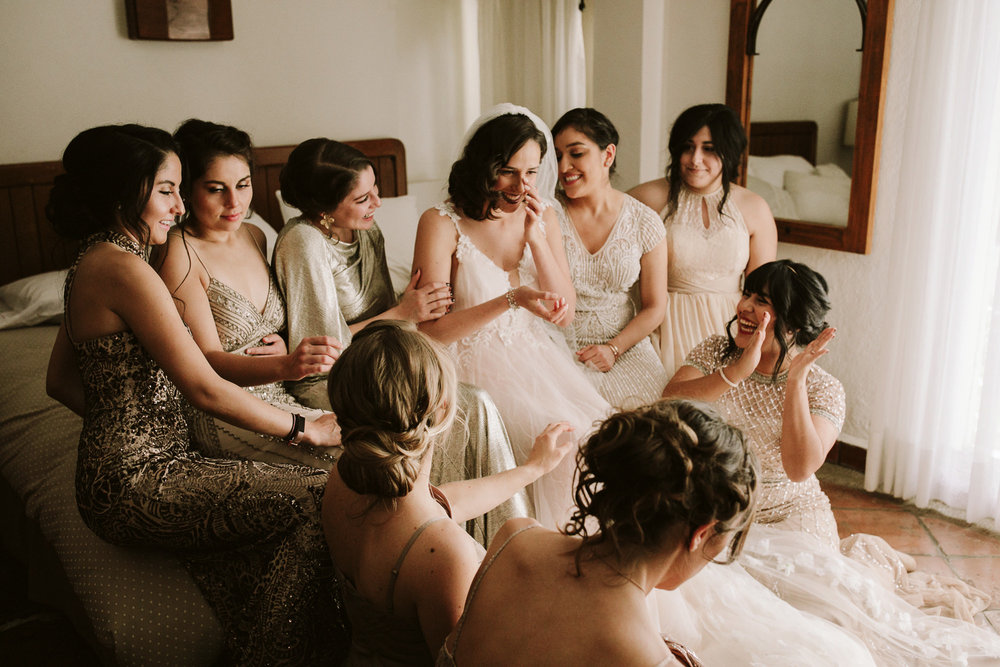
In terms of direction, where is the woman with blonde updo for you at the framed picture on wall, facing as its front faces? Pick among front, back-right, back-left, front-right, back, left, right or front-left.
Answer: front

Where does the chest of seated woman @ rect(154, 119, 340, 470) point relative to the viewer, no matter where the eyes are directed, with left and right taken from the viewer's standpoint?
facing the viewer and to the right of the viewer

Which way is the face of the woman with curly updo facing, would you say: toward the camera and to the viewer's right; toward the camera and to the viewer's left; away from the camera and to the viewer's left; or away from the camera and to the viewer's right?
away from the camera and to the viewer's right

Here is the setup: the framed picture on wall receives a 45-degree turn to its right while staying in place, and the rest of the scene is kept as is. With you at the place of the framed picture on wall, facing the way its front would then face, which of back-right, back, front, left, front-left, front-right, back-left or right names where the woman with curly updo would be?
front-left

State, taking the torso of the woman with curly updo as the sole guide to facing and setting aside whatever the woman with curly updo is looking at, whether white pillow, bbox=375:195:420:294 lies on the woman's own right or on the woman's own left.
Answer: on the woman's own left

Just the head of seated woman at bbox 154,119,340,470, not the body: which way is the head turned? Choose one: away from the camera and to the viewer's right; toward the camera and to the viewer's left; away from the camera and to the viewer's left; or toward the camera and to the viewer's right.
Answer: toward the camera and to the viewer's right

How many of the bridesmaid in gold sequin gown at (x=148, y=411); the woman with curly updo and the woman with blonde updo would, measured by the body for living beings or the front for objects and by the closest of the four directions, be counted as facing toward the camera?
0

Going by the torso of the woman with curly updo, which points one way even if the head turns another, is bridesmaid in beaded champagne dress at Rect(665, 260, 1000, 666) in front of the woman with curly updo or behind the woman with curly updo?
in front

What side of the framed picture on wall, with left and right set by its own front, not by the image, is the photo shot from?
front

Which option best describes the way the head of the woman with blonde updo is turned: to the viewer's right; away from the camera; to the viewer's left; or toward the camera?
away from the camera

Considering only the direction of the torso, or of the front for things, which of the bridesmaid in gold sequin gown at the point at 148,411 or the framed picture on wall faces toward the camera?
the framed picture on wall

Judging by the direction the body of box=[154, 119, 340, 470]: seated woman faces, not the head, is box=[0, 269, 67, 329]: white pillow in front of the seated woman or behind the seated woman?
behind

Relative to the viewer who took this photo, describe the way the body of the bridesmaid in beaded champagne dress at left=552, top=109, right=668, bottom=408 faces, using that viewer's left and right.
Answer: facing the viewer and to the left of the viewer

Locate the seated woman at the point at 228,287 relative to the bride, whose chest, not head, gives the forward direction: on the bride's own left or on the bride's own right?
on the bride's own right
